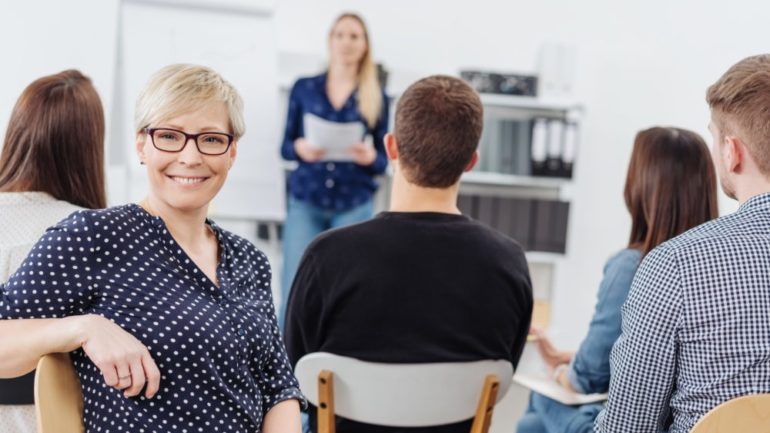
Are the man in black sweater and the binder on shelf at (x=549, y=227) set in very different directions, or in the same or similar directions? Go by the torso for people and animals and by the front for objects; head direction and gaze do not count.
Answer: very different directions

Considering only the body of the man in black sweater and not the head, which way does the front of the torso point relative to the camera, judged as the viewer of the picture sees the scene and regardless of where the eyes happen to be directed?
away from the camera

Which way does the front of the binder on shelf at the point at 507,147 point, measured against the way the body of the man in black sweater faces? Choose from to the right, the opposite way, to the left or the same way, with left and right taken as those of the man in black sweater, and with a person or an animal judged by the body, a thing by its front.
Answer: the opposite way

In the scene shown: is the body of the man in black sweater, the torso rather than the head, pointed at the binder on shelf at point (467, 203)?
yes

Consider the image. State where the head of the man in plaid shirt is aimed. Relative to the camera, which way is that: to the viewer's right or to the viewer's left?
to the viewer's left

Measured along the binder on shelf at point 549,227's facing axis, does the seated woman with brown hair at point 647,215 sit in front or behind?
in front

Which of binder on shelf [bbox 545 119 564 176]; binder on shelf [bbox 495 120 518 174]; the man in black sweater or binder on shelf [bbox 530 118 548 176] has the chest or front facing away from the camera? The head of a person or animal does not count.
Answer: the man in black sweater

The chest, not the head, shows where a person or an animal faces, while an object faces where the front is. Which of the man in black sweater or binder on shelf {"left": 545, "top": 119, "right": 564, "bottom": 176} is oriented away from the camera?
the man in black sweater

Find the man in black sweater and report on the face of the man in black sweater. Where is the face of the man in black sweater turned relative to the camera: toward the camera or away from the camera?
away from the camera

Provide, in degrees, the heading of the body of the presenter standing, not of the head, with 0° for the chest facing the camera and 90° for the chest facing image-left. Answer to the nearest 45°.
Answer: approximately 0°
